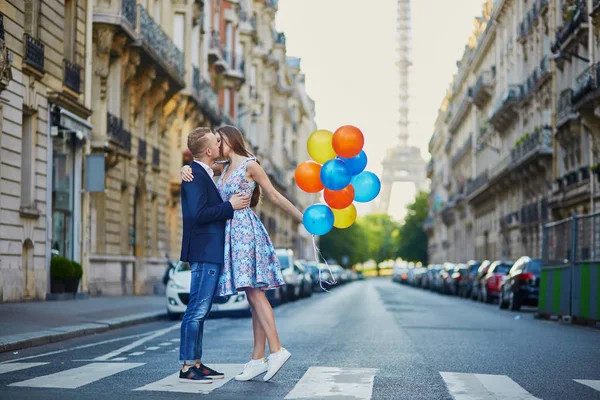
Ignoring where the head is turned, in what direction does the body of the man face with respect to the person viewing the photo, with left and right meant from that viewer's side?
facing to the right of the viewer

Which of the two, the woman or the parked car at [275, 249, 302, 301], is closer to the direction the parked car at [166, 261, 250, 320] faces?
the woman

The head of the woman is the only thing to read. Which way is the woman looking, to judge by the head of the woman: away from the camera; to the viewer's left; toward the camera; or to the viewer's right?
to the viewer's left

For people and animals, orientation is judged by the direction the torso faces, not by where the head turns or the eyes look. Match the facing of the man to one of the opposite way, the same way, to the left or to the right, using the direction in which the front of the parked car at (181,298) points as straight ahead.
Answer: to the left

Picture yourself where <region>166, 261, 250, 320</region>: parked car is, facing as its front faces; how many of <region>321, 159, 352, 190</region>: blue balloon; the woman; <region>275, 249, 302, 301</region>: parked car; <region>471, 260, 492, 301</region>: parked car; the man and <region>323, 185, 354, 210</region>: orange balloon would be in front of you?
4

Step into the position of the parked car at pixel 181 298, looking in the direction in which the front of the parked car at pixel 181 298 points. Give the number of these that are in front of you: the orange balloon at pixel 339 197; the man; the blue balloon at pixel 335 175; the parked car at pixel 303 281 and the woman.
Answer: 4

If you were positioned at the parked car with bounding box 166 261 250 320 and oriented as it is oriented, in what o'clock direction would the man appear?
The man is roughly at 12 o'clock from the parked car.

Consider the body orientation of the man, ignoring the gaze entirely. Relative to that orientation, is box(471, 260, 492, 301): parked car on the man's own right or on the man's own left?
on the man's own left

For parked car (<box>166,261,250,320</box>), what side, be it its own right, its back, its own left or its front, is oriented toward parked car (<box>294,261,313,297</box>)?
back

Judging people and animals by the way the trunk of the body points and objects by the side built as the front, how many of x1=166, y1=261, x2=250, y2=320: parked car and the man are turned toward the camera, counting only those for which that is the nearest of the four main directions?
1

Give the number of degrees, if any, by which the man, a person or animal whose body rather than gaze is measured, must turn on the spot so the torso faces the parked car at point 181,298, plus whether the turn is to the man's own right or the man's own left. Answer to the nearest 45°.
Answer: approximately 90° to the man's own left

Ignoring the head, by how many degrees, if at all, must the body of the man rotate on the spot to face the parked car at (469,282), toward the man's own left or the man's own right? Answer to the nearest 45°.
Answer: approximately 90° to the man's own left

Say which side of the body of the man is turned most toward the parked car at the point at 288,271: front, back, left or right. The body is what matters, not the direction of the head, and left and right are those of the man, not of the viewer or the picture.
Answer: left
